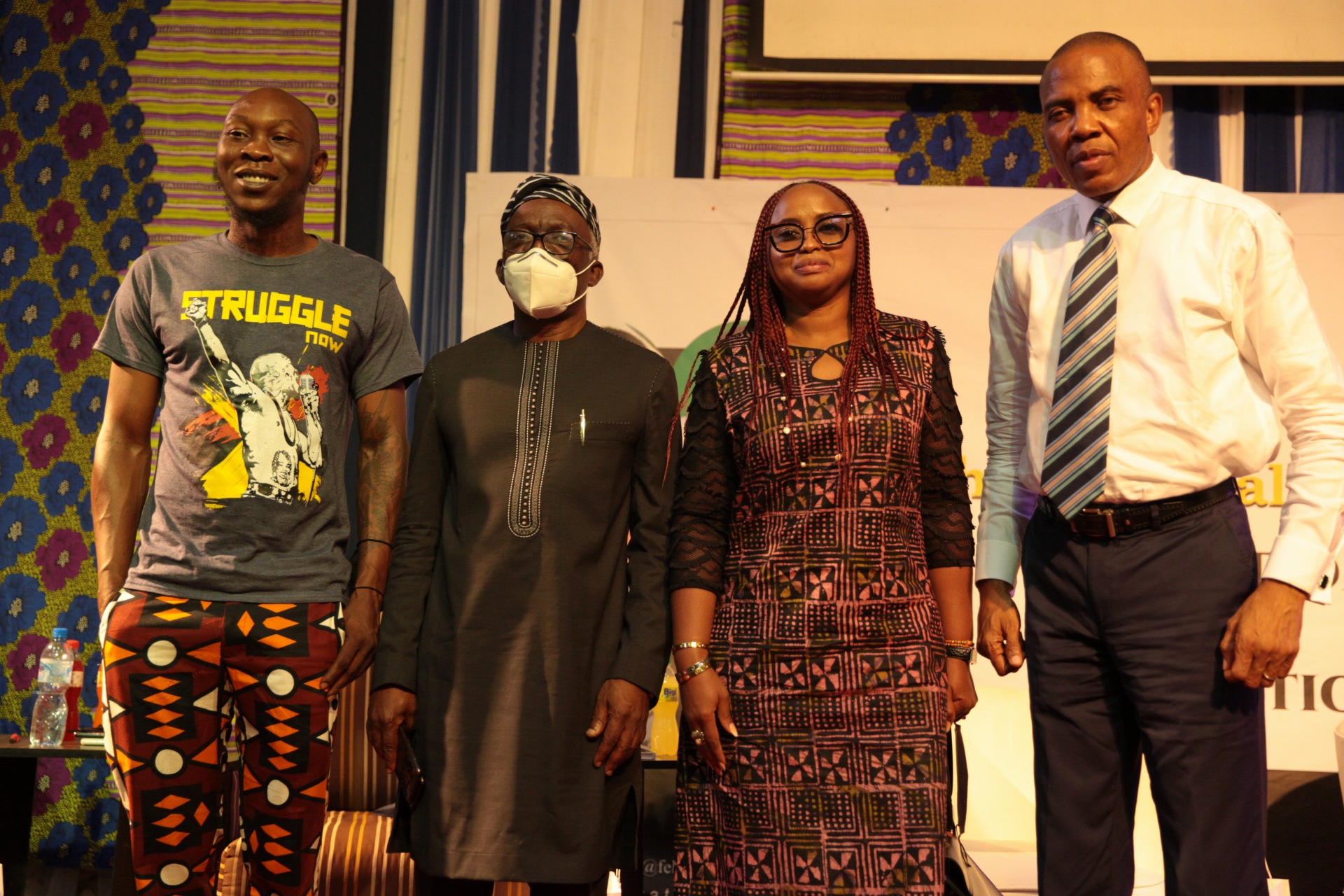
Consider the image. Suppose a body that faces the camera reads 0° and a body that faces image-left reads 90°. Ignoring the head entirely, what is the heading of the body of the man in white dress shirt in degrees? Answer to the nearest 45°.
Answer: approximately 45°

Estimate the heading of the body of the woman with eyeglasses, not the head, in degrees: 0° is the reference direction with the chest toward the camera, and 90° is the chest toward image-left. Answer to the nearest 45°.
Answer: approximately 0°

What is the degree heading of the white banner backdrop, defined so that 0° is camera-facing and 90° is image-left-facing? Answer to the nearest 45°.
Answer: approximately 0°

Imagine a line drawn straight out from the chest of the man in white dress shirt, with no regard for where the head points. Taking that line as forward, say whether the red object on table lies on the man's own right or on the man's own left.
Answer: on the man's own right

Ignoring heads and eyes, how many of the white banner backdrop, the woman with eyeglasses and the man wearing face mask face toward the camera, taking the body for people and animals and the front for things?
3
